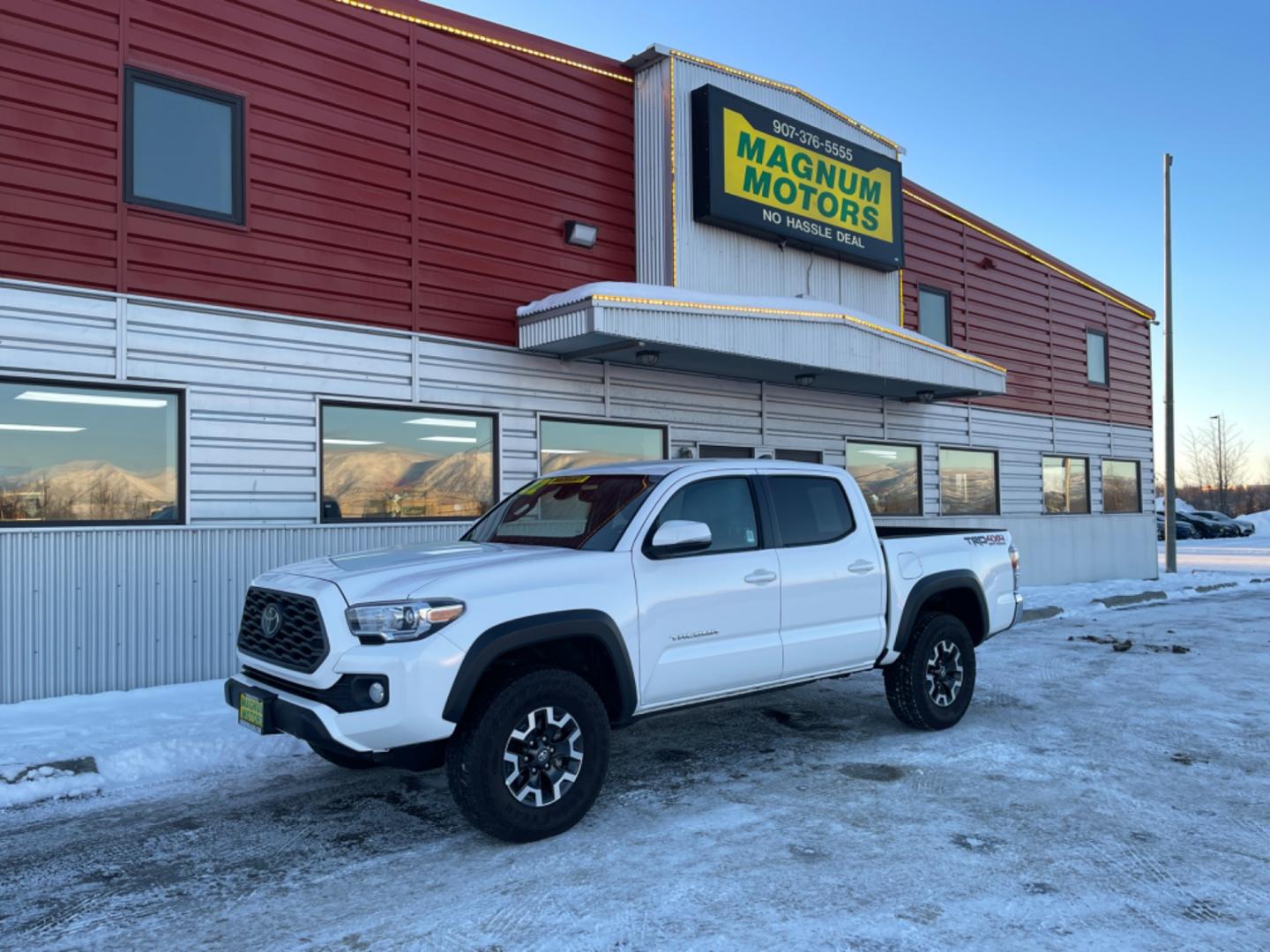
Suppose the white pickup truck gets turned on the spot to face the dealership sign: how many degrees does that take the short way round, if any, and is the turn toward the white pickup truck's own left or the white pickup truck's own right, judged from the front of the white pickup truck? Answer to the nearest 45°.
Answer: approximately 135° to the white pickup truck's own right

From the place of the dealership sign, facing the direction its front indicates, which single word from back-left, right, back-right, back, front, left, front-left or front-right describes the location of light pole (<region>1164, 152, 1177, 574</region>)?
left

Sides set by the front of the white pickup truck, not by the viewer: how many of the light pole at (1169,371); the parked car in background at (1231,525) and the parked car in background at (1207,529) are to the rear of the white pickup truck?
3

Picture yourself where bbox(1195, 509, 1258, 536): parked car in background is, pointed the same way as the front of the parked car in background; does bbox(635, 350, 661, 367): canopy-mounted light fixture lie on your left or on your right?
on your right

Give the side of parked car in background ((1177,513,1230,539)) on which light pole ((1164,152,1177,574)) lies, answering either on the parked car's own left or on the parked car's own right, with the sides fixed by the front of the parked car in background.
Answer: on the parked car's own right

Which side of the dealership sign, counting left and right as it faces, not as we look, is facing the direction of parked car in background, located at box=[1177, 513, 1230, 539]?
left

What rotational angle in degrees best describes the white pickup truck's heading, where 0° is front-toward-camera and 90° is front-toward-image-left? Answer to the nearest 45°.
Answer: approximately 45°

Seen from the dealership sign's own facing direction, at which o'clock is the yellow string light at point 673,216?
The yellow string light is roughly at 3 o'clock from the dealership sign.

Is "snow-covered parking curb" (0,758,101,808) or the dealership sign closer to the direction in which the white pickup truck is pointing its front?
the snow-covered parking curb

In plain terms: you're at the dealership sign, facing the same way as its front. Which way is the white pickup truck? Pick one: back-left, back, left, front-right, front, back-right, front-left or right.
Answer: front-right
